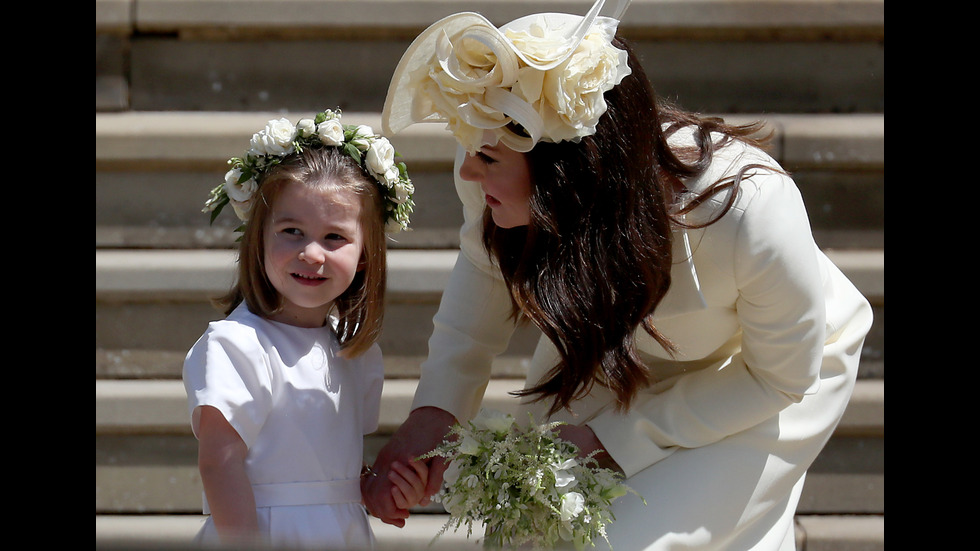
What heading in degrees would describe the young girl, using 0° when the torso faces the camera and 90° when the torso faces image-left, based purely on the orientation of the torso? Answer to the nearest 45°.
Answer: approximately 315°
